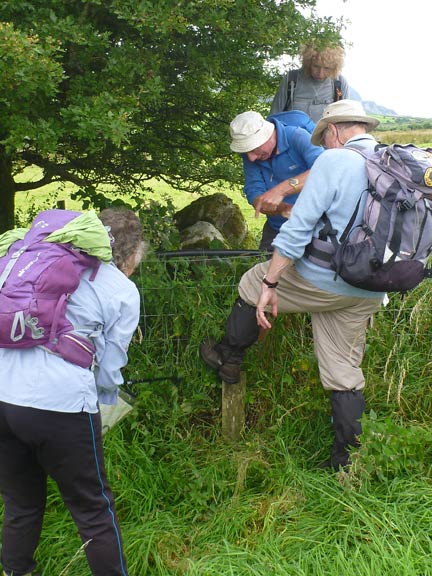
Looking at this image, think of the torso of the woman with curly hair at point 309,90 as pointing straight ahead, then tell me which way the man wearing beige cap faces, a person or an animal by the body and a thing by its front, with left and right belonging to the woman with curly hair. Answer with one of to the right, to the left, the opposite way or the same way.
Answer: to the right

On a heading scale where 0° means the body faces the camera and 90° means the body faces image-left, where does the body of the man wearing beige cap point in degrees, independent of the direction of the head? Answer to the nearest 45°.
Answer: approximately 90°

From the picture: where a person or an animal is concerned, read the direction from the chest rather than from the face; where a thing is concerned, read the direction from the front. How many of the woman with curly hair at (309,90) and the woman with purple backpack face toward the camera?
1

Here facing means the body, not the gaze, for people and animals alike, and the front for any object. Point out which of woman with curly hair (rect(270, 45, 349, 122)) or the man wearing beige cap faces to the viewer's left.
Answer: the man wearing beige cap

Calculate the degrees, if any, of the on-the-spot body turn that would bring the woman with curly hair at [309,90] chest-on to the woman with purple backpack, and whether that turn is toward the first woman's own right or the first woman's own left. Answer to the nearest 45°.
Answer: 0° — they already face them

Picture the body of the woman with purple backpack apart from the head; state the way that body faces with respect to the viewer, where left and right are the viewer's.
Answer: facing away from the viewer and to the right of the viewer

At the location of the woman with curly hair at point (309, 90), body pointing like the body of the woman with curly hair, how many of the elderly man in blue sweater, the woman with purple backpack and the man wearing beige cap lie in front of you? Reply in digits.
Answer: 3

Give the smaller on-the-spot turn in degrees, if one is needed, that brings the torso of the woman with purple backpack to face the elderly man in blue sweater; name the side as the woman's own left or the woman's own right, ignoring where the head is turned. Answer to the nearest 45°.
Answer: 0° — they already face them

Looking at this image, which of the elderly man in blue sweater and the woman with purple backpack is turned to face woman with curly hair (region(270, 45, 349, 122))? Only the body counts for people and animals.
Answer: the woman with purple backpack

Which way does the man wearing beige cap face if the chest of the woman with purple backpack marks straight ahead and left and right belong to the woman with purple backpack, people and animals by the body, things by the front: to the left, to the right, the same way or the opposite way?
to the left

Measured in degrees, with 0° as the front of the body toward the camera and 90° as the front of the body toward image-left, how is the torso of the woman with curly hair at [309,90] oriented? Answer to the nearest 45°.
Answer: approximately 0°
